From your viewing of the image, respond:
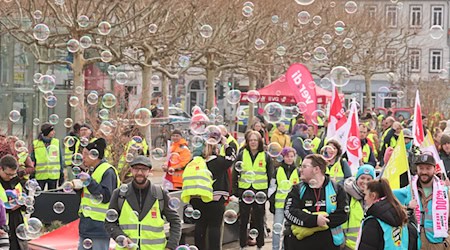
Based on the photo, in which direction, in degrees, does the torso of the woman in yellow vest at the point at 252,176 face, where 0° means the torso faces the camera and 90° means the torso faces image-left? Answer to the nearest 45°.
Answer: approximately 0°

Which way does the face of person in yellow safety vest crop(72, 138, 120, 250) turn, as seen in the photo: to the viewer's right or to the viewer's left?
to the viewer's left

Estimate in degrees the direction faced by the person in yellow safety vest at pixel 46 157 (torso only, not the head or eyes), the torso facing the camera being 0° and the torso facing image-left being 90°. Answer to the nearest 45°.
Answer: approximately 0°

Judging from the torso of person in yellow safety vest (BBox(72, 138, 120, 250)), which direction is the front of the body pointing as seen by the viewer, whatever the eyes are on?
to the viewer's left

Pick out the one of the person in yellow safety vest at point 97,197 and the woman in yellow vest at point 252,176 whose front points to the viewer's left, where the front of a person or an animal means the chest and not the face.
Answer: the person in yellow safety vest

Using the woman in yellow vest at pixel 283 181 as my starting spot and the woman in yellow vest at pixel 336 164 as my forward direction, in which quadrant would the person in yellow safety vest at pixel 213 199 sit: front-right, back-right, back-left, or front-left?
back-left

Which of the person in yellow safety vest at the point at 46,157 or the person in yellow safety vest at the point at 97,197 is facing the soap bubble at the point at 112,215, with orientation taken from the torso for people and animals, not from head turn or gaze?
the person in yellow safety vest at the point at 46,157

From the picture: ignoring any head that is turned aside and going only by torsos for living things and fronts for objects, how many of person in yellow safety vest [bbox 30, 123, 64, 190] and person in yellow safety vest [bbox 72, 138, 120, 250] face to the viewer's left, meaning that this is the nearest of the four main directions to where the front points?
1
